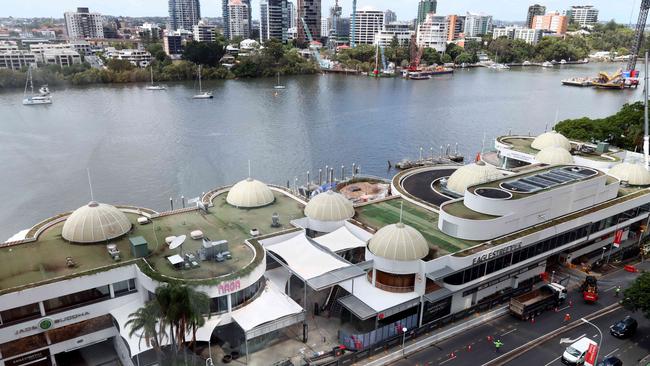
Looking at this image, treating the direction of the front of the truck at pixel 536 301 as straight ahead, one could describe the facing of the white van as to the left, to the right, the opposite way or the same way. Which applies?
the opposite way

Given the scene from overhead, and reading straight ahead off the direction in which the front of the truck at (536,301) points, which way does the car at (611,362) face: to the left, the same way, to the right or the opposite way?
the opposite way

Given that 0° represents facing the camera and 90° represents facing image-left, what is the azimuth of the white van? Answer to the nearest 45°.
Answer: approximately 45°

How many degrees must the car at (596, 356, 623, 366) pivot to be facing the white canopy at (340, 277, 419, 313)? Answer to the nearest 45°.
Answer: approximately 45° to its right

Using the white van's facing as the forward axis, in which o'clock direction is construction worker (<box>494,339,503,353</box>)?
The construction worker is roughly at 1 o'clock from the white van.

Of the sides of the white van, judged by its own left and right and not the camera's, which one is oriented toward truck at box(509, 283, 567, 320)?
right

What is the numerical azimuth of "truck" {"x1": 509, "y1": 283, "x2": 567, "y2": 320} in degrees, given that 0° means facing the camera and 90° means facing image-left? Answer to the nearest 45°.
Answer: approximately 225°

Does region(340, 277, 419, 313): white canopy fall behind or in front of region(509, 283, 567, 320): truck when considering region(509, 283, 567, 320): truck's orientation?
behind

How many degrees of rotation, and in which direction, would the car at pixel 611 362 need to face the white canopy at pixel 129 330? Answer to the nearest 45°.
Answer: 0° — it already faces it

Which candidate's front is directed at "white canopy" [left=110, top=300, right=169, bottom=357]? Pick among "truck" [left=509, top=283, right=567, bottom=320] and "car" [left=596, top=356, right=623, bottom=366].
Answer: the car

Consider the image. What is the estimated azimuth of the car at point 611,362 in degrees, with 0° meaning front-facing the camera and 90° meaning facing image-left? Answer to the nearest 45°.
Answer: approximately 45°

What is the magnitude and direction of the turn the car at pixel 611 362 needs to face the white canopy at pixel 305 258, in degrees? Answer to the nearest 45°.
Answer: approximately 45° to its right
